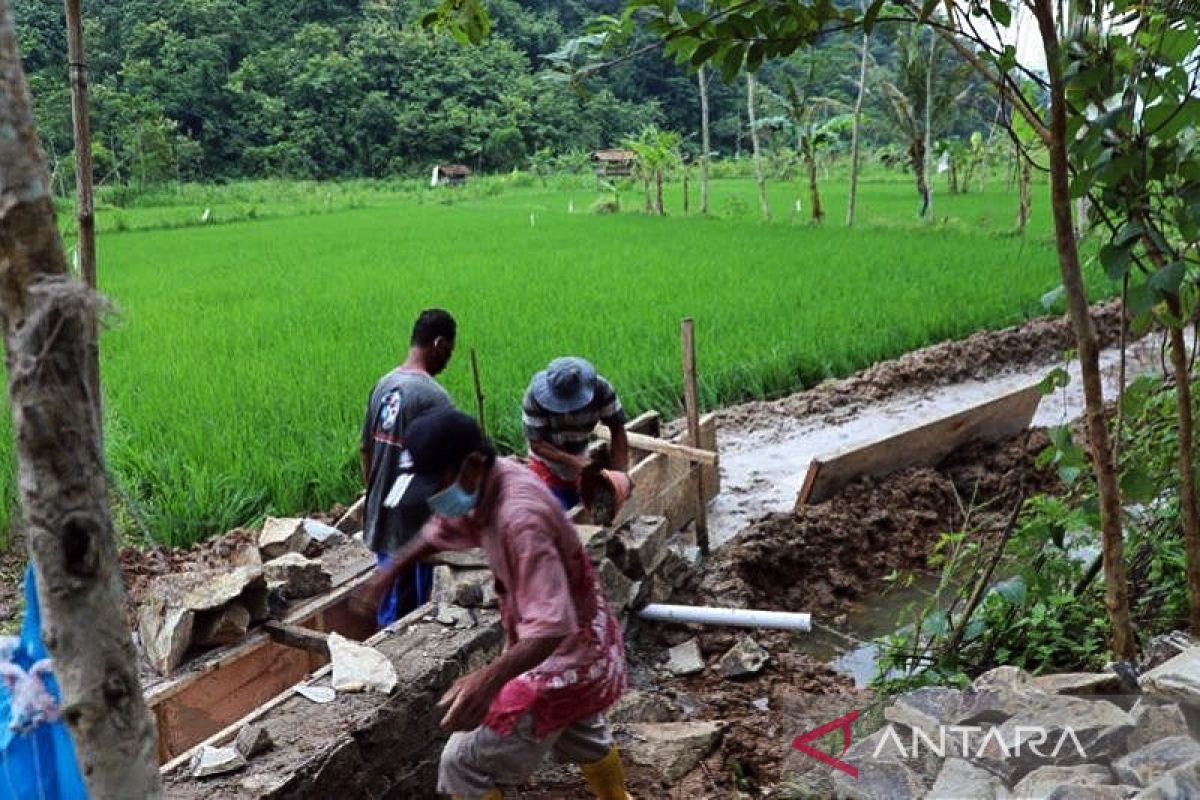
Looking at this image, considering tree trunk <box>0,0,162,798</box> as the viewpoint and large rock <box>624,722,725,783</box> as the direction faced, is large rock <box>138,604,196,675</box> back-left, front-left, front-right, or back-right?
front-left

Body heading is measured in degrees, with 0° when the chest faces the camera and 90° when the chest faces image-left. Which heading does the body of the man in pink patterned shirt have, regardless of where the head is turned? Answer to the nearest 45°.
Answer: approximately 90°

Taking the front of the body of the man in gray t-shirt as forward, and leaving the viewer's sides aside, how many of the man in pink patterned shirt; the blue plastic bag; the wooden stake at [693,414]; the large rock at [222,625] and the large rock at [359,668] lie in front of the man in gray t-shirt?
1

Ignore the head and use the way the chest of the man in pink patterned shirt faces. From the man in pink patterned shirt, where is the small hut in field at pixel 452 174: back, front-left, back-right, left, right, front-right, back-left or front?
right

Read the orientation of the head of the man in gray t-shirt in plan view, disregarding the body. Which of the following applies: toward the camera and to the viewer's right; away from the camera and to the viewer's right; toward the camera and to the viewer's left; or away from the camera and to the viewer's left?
away from the camera and to the viewer's right

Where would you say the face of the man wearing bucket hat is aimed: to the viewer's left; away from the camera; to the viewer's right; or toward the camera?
toward the camera

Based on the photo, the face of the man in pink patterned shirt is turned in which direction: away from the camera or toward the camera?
toward the camera

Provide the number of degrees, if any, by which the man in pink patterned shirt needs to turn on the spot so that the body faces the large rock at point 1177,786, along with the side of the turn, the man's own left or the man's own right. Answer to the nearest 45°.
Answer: approximately 135° to the man's own left

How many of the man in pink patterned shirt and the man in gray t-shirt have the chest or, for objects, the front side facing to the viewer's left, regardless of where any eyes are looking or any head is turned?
1

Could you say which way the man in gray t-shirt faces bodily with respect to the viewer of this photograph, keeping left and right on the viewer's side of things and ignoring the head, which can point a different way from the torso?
facing away from the viewer and to the right of the viewer

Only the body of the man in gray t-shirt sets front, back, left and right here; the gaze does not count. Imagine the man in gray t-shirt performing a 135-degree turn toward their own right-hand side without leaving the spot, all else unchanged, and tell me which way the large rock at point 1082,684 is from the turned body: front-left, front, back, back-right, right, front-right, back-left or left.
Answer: front-left

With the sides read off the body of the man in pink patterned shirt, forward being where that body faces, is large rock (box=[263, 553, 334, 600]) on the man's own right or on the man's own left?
on the man's own right

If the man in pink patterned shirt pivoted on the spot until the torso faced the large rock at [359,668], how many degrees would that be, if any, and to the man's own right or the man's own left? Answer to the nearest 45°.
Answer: approximately 45° to the man's own right
